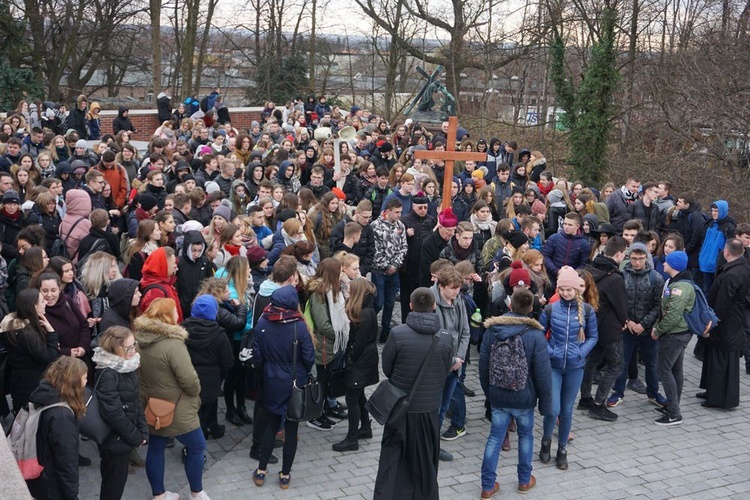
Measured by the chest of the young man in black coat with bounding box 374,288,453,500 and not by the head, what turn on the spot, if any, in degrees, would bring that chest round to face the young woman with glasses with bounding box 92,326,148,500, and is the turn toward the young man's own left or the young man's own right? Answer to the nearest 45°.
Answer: approximately 90° to the young man's own left

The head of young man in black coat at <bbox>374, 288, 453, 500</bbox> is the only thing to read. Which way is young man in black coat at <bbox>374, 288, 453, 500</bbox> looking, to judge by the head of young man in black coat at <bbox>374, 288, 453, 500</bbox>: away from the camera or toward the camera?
away from the camera

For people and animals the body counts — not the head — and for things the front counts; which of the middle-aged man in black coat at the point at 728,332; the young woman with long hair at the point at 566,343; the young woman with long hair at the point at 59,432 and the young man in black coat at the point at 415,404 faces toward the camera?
the young woman with long hair at the point at 566,343

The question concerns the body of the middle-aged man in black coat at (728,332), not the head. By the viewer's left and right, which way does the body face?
facing away from the viewer and to the left of the viewer

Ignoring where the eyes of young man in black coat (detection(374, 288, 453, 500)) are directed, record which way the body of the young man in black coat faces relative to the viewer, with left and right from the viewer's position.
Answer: facing away from the viewer

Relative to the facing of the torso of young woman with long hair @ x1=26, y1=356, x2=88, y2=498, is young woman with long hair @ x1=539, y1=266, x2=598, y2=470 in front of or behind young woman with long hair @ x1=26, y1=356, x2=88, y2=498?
in front
